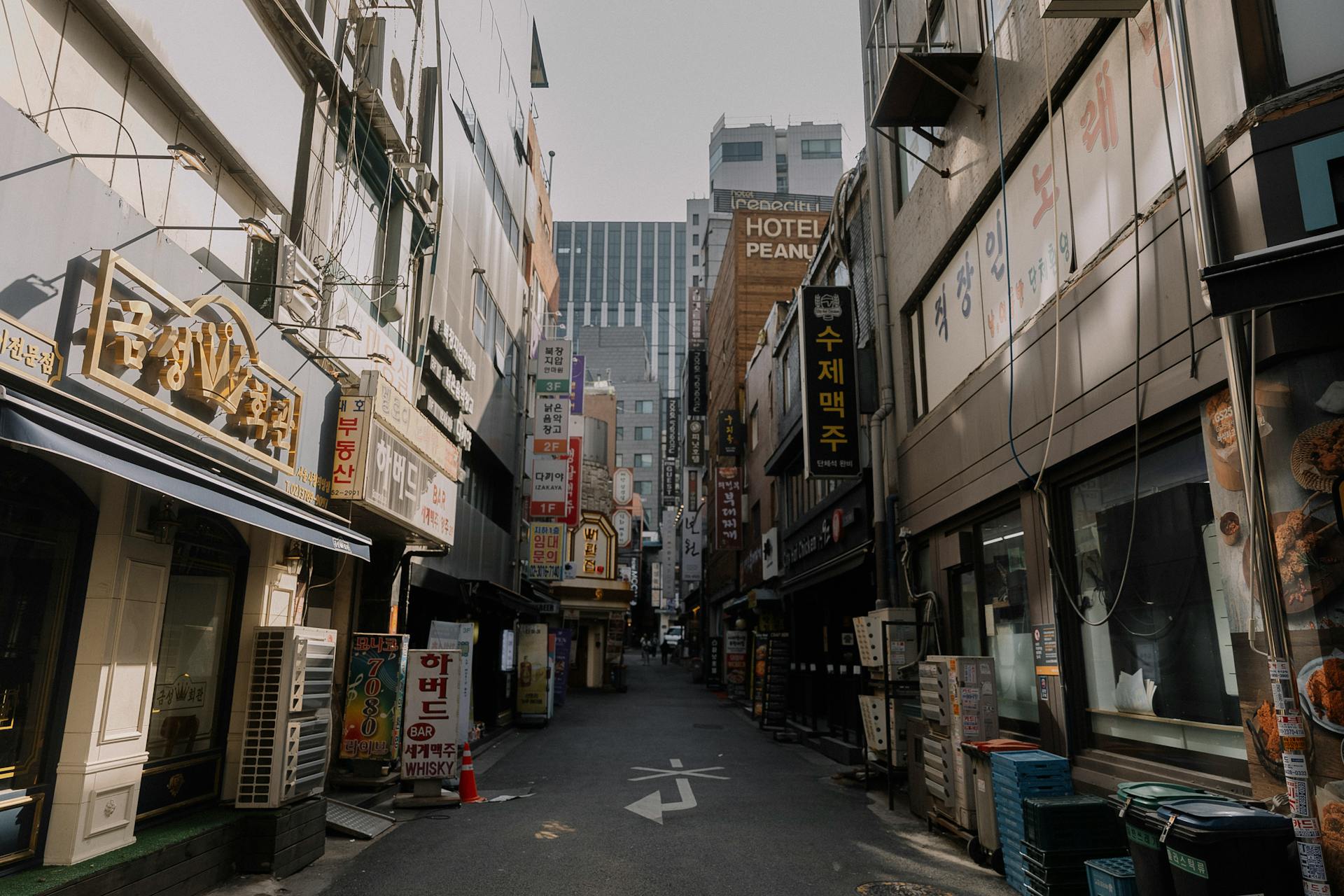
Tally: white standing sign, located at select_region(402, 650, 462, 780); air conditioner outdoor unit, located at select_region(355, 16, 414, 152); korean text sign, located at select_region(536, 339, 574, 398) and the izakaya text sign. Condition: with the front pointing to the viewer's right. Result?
1

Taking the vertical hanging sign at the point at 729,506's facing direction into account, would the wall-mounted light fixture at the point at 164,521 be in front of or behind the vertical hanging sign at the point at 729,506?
in front

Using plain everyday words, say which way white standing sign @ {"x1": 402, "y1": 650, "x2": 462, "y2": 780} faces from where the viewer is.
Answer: facing the viewer

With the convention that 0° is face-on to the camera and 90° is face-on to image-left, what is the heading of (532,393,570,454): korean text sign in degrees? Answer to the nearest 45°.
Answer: approximately 0°

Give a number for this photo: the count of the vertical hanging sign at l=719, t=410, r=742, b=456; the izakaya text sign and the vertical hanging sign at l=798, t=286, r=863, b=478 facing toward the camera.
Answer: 3

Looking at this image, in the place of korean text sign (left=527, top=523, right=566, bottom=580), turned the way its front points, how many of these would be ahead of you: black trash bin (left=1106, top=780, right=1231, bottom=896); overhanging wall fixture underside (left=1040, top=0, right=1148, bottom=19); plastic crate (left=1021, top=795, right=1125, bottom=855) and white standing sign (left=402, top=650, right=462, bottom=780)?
4

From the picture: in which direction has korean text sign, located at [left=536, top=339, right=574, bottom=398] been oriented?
toward the camera

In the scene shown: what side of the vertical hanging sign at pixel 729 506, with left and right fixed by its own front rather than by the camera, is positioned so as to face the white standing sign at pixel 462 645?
front

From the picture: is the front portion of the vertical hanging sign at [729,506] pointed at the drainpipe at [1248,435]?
yes

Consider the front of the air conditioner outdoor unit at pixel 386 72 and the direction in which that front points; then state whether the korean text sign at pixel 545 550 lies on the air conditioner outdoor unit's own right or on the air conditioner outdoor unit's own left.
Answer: on the air conditioner outdoor unit's own left

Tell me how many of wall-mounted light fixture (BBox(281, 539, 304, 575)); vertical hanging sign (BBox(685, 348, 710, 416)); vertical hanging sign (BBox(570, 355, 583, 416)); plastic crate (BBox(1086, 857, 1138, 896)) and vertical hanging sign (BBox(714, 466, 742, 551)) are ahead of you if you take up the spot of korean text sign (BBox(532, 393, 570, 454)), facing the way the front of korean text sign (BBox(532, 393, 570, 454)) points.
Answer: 2

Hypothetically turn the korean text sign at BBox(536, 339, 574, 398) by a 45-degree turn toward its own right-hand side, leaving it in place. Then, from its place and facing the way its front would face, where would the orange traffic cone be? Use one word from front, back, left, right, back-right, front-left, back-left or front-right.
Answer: front-left

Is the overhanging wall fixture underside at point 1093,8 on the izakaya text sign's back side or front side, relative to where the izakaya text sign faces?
on the front side

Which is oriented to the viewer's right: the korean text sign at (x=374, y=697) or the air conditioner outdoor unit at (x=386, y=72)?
the air conditioner outdoor unit

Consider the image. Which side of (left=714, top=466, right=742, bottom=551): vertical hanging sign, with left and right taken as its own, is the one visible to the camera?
front

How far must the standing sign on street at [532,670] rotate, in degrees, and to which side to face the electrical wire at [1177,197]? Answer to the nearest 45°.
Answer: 0° — it already faces it

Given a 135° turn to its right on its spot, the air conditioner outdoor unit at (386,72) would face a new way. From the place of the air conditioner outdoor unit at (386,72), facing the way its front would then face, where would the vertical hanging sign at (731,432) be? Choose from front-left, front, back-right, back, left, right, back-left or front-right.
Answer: back

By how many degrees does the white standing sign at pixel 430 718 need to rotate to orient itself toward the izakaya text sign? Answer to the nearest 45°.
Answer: approximately 180°
